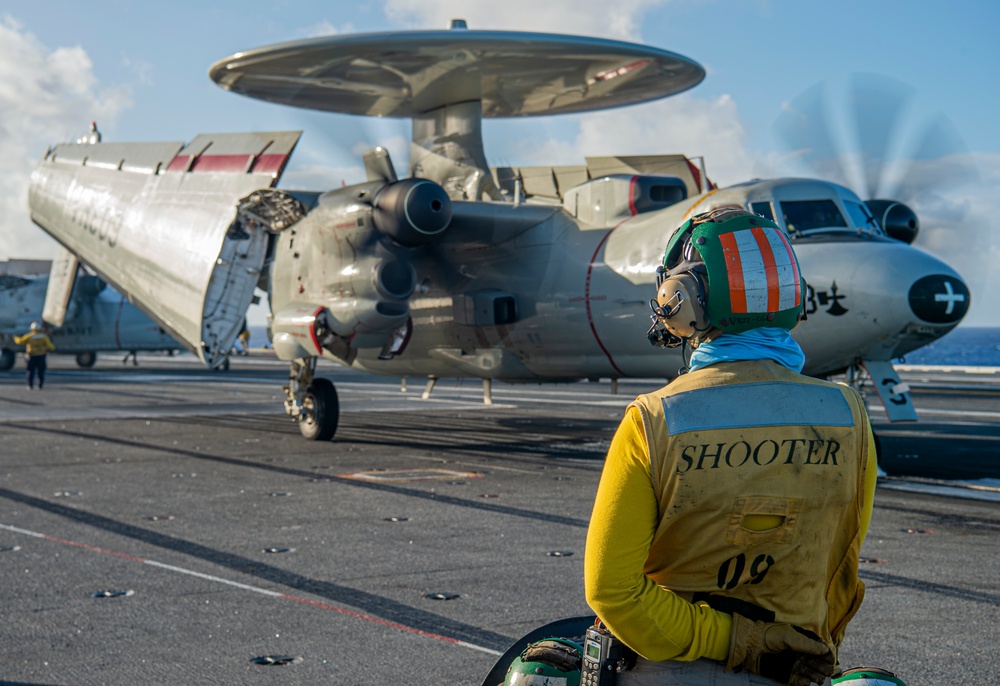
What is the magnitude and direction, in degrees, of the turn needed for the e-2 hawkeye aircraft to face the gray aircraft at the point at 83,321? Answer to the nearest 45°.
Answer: approximately 180°

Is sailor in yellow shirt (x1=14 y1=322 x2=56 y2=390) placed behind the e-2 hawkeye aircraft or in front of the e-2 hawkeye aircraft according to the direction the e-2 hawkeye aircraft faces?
behind

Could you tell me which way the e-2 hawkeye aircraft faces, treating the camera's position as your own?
facing the viewer and to the right of the viewer

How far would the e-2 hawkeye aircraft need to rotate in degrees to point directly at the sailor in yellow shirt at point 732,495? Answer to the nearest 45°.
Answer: approximately 45° to its right
